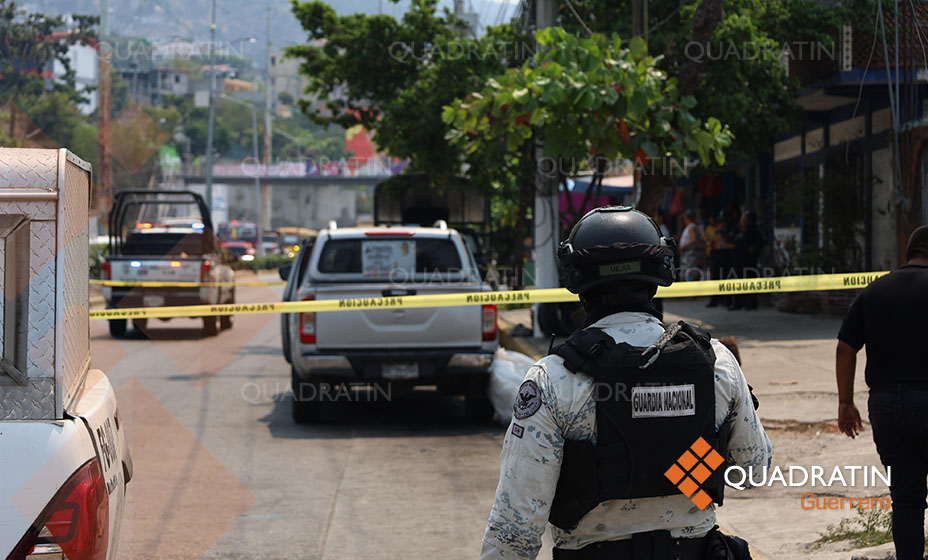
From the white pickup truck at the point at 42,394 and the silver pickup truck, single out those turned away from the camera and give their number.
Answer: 2

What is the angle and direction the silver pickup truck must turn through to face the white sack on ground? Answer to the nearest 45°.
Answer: approximately 90° to its right

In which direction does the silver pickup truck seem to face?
away from the camera

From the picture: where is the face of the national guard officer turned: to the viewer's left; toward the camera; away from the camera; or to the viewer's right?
away from the camera

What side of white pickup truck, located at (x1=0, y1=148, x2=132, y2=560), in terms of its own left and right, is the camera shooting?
back

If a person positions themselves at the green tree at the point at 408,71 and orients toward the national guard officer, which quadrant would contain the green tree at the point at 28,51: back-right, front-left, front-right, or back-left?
back-right

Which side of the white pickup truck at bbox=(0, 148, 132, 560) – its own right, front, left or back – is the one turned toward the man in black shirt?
right

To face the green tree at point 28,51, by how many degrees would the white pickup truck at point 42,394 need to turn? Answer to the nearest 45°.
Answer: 0° — it already faces it
